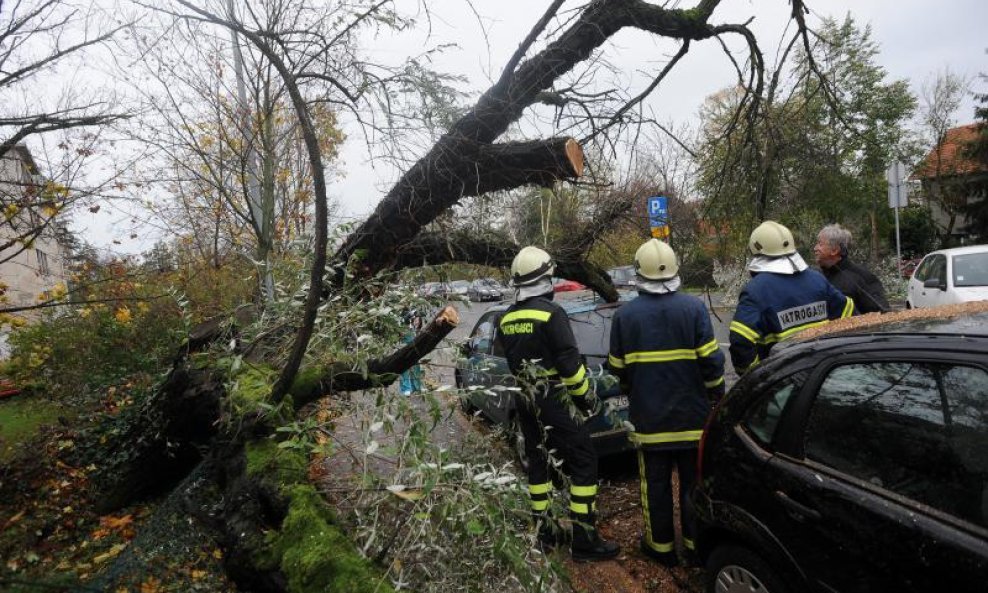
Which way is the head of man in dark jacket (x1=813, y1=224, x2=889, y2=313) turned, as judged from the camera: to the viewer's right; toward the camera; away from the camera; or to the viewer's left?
to the viewer's left

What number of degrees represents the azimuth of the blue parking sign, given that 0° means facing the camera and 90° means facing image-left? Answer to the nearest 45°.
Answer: approximately 0°

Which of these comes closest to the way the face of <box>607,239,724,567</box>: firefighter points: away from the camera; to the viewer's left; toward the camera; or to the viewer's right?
away from the camera

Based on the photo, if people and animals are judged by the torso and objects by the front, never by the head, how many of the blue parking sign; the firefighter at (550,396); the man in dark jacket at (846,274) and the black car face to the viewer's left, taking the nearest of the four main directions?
1

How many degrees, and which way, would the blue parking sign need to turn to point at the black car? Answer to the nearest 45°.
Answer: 0° — it already faces it

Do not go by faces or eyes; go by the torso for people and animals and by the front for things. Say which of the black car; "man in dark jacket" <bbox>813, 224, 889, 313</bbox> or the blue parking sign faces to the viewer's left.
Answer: the man in dark jacket

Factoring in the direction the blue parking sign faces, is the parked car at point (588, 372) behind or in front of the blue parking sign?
in front

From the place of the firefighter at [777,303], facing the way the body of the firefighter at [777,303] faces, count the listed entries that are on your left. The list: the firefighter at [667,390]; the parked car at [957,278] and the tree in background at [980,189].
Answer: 1

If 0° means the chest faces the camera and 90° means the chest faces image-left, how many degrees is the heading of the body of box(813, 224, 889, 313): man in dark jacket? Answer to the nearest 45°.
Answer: approximately 90°

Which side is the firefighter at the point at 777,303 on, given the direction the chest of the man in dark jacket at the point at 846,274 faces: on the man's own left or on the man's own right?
on the man's own left

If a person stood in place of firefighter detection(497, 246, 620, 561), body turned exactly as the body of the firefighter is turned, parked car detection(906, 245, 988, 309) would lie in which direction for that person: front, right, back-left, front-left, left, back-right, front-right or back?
front

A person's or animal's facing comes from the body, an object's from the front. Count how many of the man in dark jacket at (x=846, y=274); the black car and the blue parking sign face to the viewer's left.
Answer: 1

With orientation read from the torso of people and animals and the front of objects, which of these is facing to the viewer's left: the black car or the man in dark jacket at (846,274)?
the man in dark jacket

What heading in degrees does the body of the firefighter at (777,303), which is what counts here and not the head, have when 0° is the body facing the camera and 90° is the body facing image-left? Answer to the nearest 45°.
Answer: approximately 135°

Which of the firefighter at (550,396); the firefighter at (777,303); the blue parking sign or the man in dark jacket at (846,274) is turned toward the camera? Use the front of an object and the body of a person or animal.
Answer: the blue parking sign
